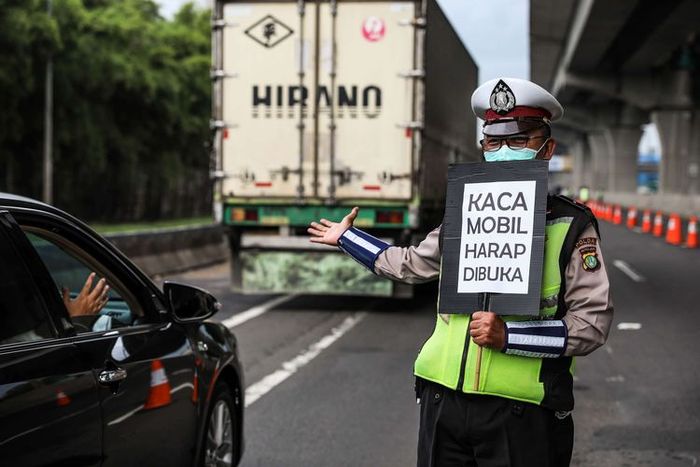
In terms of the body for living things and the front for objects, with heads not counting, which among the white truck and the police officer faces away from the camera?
the white truck

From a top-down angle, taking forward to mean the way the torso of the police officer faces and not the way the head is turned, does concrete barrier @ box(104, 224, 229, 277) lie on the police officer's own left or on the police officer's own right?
on the police officer's own right

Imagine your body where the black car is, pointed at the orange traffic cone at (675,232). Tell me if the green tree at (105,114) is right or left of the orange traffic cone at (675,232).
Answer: left

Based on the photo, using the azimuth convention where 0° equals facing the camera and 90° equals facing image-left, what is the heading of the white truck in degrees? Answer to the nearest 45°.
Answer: approximately 180°

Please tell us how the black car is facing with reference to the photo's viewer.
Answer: facing away from the viewer and to the right of the viewer

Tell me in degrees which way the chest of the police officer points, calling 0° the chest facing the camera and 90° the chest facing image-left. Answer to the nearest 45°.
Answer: approximately 45°

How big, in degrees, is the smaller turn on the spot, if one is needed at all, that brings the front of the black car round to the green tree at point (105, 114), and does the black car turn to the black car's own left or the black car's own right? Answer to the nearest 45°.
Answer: approximately 45° to the black car's own left

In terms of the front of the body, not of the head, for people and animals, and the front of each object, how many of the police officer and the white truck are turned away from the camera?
1
